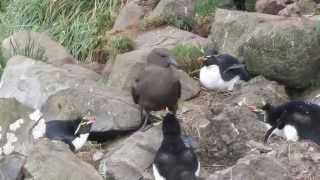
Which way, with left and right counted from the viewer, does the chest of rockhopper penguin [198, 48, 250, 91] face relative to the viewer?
facing to the left of the viewer

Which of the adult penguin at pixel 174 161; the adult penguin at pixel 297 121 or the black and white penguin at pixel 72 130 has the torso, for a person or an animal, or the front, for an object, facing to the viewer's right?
the black and white penguin

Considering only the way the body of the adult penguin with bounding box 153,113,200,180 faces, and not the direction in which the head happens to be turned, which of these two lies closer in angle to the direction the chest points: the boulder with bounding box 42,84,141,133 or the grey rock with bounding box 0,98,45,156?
the boulder

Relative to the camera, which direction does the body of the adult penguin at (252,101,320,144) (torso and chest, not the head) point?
to the viewer's left

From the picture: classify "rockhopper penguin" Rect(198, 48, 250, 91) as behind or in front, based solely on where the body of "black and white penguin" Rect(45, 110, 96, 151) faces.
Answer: in front

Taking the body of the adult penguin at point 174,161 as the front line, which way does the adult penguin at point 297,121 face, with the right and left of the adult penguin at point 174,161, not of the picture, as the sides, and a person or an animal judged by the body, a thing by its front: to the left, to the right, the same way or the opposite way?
to the left

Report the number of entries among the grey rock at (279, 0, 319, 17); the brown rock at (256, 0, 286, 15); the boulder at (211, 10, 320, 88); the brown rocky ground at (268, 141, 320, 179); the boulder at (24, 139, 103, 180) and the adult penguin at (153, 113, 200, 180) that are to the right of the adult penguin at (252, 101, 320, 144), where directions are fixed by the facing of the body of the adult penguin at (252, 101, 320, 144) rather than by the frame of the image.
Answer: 3

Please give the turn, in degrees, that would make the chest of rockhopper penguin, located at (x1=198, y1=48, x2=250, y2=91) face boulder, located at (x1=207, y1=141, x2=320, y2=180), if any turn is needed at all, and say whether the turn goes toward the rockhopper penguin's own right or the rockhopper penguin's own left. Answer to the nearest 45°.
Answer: approximately 90° to the rockhopper penguin's own left

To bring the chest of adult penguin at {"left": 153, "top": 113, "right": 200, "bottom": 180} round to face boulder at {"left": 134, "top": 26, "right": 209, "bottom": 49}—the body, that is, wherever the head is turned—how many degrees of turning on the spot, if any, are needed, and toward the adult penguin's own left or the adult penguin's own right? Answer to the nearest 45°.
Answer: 0° — it already faces it

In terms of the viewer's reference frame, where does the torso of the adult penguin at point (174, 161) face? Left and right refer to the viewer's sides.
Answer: facing away from the viewer

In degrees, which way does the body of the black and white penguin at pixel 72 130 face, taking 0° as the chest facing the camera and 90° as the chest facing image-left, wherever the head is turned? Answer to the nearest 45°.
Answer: approximately 270°
